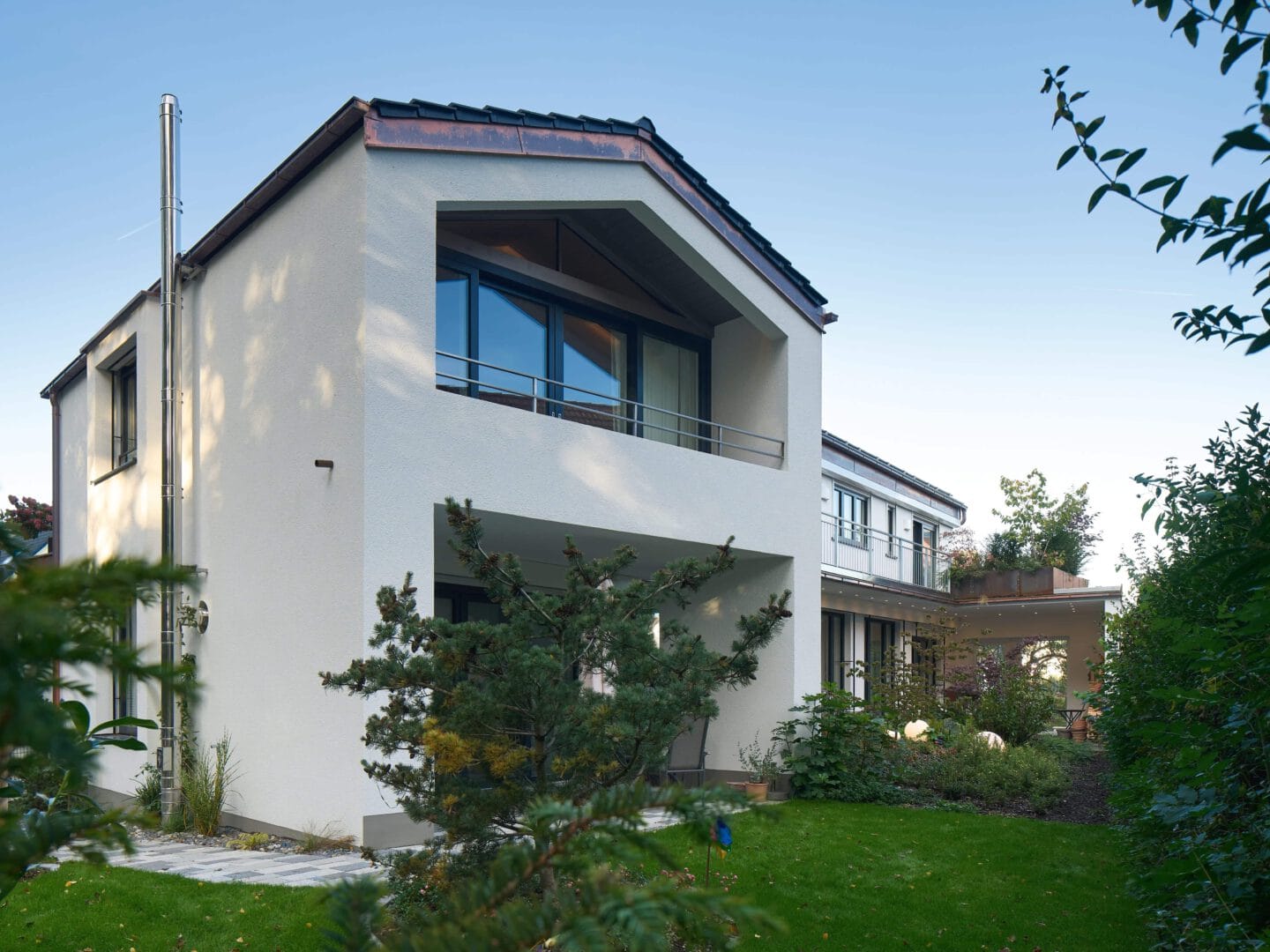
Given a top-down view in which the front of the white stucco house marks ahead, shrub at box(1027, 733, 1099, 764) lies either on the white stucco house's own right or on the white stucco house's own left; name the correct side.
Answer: on the white stucco house's own left

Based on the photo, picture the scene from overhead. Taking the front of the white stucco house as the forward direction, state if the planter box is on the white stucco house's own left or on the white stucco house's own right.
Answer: on the white stucco house's own left

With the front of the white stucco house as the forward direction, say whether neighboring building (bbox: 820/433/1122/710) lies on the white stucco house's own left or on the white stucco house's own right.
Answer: on the white stucco house's own left

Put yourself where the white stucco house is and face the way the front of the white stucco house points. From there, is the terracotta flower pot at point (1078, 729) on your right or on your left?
on your left

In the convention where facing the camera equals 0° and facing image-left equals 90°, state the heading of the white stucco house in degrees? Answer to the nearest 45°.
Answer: approximately 315°
